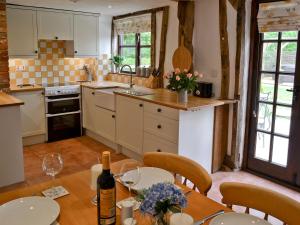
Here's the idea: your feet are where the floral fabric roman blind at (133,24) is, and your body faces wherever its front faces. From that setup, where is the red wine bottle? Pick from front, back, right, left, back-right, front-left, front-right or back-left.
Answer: front-left

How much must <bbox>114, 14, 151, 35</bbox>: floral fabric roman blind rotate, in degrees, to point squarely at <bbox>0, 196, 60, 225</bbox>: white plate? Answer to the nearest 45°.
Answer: approximately 45° to its left

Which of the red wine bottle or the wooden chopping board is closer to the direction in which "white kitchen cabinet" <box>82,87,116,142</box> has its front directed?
the red wine bottle

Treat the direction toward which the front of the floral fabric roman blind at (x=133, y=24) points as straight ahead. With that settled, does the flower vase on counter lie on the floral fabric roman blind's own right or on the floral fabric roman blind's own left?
on the floral fabric roman blind's own left

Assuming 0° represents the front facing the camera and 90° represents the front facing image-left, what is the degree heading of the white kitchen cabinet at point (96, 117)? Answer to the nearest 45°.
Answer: approximately 45°

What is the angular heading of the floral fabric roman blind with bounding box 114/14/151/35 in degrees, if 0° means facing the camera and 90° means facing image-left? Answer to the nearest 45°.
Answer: approximately 45°

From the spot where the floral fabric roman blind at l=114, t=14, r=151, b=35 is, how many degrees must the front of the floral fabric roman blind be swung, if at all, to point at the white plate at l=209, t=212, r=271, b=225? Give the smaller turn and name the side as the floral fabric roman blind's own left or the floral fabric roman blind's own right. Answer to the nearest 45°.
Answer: approximately 45° to the floral fabric roman blind's own left

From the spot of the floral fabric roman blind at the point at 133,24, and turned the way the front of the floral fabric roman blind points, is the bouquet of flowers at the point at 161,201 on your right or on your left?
on your left

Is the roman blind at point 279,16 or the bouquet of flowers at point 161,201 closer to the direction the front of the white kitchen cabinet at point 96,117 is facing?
the bouquet of flowers
